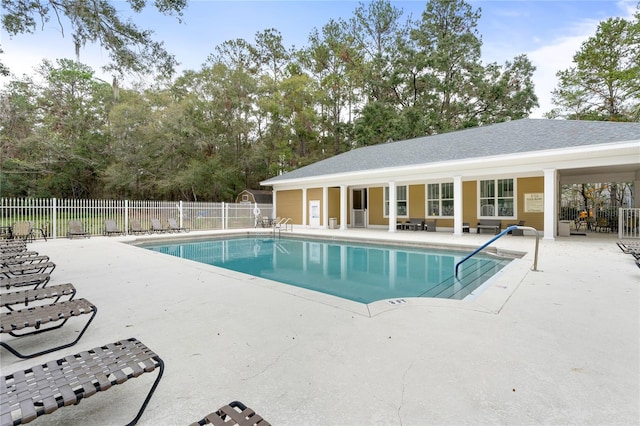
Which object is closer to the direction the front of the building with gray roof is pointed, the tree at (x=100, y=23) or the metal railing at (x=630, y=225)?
the tree

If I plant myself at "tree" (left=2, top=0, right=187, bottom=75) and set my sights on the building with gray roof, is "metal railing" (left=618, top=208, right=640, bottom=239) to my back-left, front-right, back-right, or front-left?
front-right

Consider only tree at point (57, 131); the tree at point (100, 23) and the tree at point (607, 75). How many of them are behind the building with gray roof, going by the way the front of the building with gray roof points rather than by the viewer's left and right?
1

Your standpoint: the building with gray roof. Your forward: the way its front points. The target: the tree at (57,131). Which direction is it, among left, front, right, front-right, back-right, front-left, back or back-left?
front-right

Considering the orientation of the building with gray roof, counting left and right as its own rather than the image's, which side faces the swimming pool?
front

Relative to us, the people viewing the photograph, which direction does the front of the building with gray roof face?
facing the viewer and to the left of the viewer

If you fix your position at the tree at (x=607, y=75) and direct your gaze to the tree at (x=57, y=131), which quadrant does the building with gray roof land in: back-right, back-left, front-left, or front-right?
front-left

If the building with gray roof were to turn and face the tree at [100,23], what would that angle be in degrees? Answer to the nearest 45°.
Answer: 0° — it already faces it

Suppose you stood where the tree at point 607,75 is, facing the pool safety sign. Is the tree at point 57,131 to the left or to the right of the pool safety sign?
right

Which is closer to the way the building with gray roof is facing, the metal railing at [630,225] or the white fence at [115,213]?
the white fence

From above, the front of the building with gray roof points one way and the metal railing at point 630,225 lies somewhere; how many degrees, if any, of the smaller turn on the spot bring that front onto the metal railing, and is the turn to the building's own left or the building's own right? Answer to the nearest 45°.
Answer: approximately 135° to the building's own left

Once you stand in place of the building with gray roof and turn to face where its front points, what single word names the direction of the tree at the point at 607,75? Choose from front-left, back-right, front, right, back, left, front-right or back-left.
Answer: back
